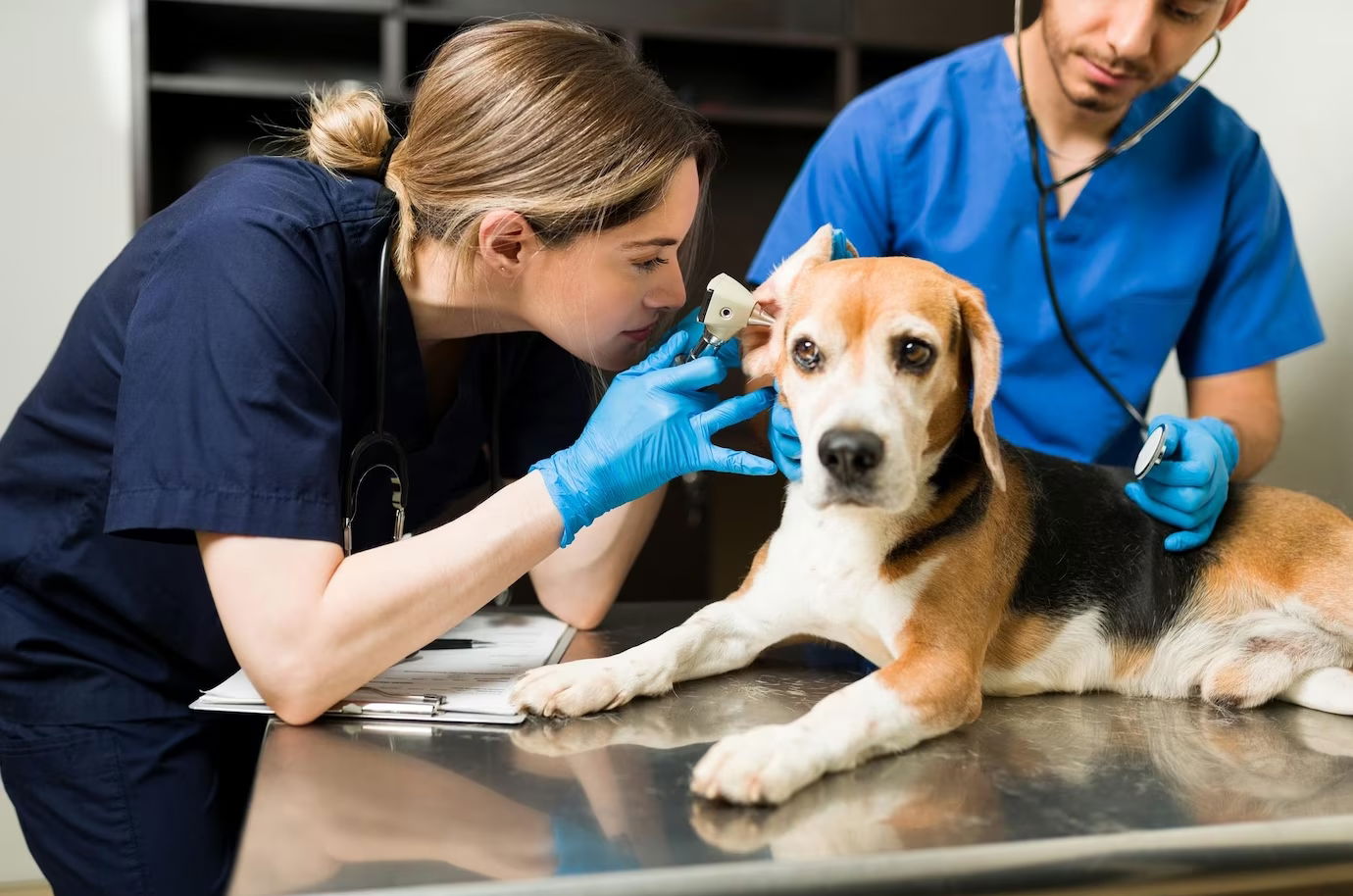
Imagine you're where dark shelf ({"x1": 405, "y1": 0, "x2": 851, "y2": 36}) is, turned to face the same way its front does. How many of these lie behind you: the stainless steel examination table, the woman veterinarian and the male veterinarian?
0

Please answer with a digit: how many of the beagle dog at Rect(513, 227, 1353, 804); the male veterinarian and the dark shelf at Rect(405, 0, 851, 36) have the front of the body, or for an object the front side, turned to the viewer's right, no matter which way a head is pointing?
0

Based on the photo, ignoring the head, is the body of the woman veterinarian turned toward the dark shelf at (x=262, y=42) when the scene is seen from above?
no

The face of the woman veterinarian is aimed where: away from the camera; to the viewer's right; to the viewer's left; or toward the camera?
to the viewer's right

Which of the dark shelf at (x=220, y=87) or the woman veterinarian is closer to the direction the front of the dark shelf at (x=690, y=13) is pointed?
the woman veterinarian

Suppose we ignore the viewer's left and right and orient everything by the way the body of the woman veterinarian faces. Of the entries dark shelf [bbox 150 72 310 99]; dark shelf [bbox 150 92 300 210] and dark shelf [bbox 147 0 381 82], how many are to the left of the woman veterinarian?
3

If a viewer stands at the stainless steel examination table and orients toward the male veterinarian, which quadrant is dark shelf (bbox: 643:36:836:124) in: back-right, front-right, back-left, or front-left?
front-left

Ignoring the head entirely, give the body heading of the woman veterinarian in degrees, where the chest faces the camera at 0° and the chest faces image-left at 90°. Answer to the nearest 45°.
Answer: approximately 270°

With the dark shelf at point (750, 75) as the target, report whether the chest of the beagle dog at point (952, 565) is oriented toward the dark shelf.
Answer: no

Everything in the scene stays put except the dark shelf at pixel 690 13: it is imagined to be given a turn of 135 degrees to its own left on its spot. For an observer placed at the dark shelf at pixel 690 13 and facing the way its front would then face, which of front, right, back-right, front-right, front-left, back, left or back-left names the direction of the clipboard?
back-right

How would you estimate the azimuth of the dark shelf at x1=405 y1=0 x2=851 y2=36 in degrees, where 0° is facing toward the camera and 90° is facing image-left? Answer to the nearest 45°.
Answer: approximately 0°

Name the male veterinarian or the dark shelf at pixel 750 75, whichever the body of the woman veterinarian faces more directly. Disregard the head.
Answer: the male veterinarian

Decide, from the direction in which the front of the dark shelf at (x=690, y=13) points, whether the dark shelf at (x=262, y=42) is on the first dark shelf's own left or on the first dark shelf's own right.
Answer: on the first dark shelf's own right

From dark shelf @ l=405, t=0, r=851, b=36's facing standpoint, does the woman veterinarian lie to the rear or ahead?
ahead

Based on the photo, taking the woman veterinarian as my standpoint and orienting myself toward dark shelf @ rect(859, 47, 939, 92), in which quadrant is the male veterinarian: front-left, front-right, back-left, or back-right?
front-right

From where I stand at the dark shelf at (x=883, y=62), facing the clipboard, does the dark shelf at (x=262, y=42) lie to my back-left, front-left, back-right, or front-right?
front-right

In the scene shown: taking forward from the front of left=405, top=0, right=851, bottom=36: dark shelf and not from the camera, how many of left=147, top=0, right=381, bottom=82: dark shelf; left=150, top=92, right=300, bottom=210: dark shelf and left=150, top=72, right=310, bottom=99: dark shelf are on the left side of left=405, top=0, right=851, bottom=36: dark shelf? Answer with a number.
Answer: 0

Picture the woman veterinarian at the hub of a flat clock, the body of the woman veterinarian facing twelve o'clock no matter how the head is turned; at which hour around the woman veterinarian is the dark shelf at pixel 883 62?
The dark shelf is roughly at 10 o'clock from the woman veterinarian.

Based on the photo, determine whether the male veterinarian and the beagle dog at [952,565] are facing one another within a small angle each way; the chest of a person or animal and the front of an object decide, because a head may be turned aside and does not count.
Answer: no

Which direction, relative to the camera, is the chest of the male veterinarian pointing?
toward the camera
